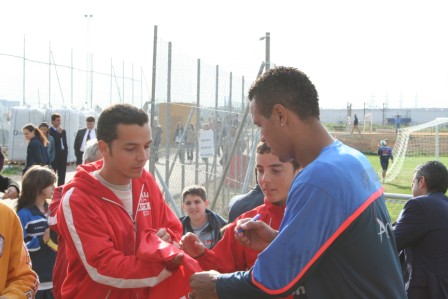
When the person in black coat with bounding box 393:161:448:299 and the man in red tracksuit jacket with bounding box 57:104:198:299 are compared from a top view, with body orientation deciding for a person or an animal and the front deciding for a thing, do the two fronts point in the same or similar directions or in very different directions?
very different directions

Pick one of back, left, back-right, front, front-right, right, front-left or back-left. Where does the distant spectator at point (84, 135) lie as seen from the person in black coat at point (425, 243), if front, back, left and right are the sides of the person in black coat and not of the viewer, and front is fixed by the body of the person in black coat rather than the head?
front

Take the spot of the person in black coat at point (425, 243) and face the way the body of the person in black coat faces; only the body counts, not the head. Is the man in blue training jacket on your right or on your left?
on your left

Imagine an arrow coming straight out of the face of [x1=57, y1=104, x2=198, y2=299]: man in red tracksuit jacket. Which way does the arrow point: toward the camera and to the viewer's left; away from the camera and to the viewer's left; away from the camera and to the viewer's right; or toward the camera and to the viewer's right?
toward the camera and to the viewer's right

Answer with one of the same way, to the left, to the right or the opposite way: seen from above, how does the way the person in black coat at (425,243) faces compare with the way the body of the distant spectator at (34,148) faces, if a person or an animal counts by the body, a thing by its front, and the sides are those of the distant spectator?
to the right

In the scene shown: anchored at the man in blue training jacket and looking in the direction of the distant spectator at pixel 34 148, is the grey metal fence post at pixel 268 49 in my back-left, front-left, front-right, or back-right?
front-right

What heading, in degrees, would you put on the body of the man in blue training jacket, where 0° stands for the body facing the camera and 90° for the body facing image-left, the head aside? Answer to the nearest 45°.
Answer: approximately 135°

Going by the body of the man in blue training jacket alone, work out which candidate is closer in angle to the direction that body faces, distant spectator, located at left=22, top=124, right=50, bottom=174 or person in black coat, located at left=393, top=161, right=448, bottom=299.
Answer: the distant spectator

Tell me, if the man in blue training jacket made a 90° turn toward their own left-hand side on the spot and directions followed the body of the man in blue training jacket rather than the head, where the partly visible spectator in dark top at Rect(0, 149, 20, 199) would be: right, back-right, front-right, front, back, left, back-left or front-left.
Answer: right

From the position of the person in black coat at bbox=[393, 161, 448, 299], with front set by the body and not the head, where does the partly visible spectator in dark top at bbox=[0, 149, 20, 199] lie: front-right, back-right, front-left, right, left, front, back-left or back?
front-left

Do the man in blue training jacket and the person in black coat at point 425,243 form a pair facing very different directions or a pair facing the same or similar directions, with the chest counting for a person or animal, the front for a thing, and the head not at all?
same or similar directions

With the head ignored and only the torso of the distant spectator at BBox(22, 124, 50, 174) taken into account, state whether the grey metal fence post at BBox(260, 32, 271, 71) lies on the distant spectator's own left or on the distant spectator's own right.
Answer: on the distant spectator's own left

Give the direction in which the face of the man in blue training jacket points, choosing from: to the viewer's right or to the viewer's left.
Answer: to the viewer's left
